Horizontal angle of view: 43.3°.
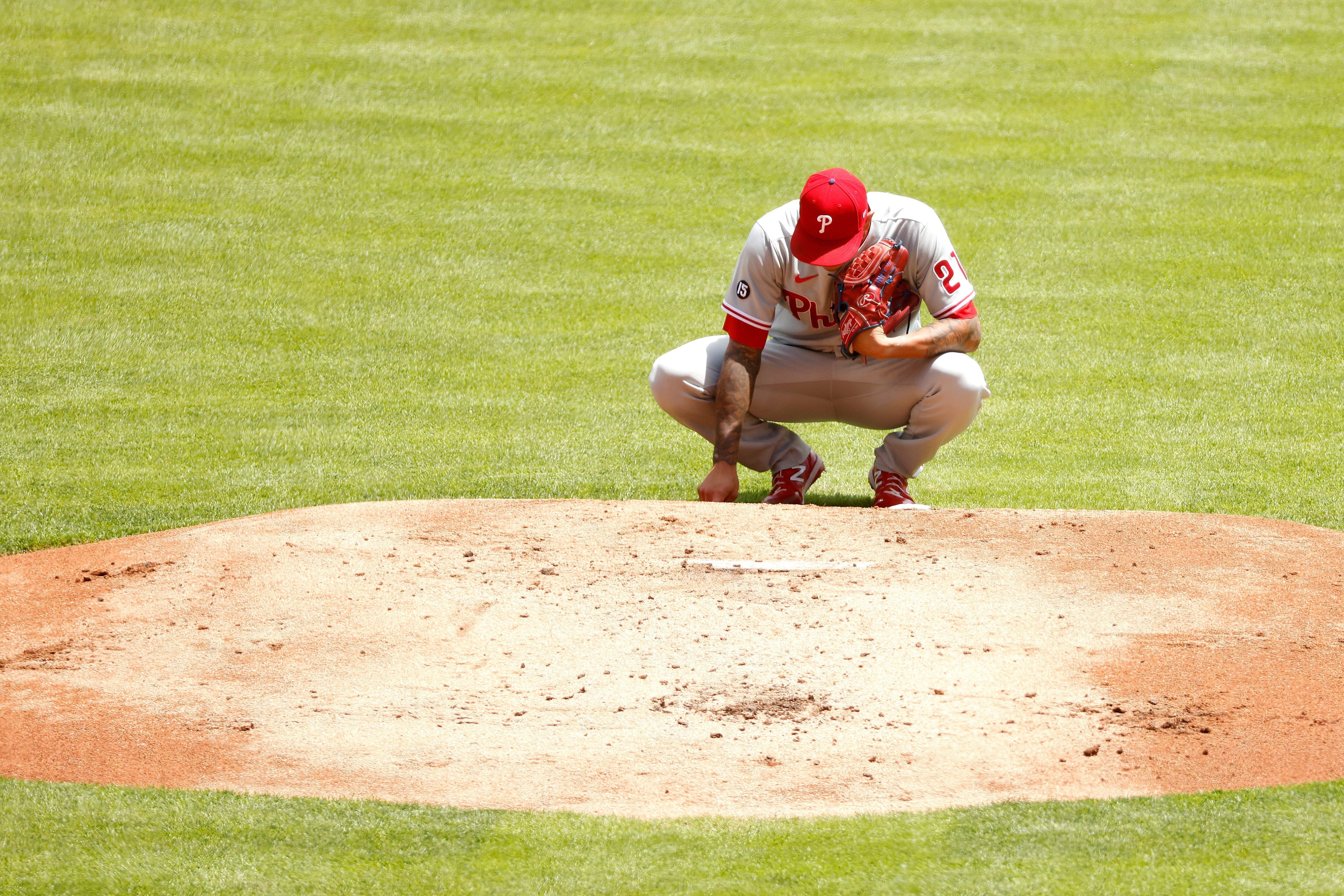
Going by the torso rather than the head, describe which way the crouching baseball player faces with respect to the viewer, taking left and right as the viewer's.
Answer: facing the viewer
